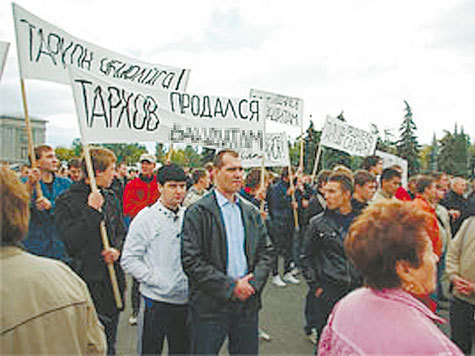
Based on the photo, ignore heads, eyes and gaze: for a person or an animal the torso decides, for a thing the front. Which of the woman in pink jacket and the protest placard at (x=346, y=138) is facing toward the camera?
the protest placard

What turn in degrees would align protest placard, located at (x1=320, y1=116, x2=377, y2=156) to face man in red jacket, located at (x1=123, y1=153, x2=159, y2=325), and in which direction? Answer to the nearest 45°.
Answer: approximately 45° to its right

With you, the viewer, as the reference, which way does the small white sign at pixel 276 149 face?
facing the viewer

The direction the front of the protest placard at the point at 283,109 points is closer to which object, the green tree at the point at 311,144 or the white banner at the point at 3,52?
the white banner

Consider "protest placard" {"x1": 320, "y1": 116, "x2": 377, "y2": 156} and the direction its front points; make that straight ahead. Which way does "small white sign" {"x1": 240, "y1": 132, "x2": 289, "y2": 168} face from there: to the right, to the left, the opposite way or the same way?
the same way

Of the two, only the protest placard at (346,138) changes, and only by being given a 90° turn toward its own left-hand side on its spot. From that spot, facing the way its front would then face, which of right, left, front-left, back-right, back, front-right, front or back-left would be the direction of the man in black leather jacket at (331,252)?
right

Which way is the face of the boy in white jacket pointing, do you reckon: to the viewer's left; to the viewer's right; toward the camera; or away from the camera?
toward the camera

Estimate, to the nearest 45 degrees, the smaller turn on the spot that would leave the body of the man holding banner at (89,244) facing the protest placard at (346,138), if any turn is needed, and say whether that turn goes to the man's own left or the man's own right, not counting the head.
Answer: approximately 90° to the man's own left

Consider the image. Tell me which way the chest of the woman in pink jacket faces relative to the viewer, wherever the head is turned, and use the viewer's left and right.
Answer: facing away from the viewer and to the right of the viewer

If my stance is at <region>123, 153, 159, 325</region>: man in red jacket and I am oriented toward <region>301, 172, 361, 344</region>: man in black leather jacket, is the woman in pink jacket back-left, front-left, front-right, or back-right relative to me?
front-right

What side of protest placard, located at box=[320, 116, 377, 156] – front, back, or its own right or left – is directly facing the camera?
front

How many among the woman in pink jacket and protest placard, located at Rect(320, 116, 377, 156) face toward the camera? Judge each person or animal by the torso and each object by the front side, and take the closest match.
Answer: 1

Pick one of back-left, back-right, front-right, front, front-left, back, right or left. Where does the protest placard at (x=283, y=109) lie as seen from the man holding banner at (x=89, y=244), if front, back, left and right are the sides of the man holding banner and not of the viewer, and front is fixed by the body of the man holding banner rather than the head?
left

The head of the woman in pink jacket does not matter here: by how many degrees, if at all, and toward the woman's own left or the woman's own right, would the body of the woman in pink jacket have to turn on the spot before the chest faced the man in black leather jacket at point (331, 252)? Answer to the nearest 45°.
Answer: approximately 45° to the woman's own left

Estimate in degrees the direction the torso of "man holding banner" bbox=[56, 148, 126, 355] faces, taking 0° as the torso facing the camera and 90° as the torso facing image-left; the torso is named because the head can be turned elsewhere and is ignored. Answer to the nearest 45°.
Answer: approximately 315°

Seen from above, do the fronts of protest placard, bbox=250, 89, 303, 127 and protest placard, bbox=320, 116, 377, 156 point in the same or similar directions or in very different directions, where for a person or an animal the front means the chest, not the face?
same or similar directions

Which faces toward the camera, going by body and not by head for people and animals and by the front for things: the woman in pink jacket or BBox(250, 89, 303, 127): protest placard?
the protest placard
